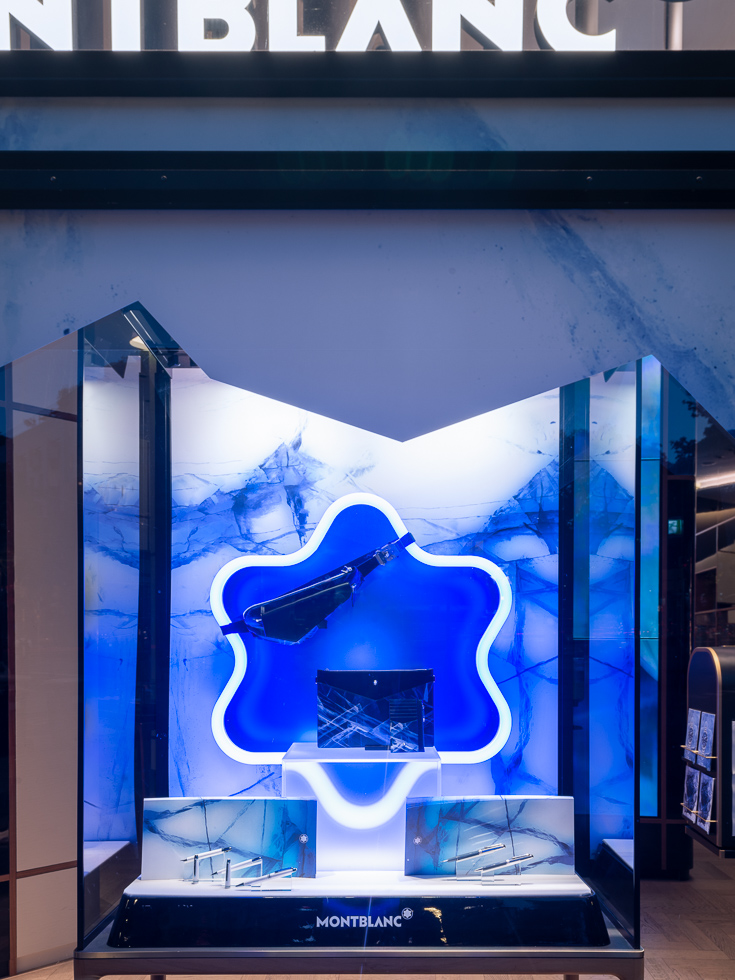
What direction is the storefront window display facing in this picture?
toward the camera

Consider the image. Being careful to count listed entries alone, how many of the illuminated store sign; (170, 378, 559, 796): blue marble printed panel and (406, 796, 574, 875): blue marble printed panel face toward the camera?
3

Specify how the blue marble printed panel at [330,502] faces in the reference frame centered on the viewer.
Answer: facing the viewer

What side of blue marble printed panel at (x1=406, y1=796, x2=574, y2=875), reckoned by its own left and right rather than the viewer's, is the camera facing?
front

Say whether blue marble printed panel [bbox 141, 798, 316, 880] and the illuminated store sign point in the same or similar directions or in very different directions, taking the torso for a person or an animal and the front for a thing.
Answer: same or similar directions

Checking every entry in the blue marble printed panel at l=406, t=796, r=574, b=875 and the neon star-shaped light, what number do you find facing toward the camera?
2

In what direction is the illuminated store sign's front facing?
toward the camera
